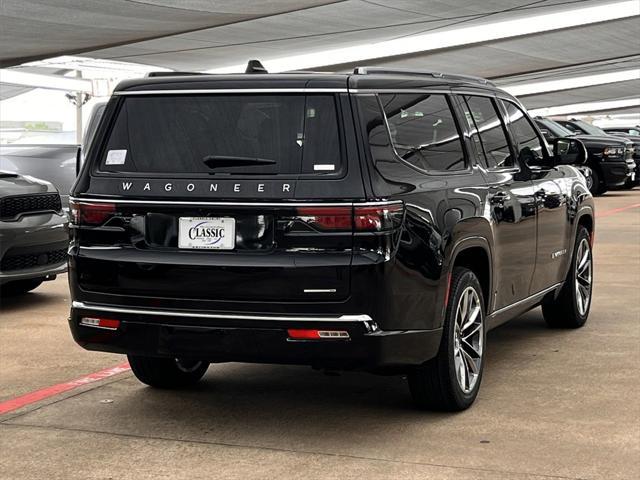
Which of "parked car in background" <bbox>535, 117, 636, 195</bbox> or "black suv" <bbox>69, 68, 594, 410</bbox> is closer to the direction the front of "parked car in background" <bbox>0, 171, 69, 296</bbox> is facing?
the black suv

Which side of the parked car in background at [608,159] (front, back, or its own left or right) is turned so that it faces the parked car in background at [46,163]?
right

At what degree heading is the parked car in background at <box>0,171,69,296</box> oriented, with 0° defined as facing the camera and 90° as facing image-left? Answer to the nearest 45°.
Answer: approximately 315°

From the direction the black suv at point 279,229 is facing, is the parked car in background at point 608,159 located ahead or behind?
ahead

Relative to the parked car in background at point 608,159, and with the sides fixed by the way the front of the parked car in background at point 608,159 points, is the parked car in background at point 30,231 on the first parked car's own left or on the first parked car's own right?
on the first parked car's own right

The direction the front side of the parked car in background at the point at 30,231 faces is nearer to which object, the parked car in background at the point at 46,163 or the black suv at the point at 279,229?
the black suv

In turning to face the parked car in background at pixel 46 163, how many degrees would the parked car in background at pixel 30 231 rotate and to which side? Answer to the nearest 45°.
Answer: approximately 135° to its left

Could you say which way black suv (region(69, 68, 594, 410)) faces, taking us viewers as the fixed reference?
facing away from the viewer and to the right of the viewer

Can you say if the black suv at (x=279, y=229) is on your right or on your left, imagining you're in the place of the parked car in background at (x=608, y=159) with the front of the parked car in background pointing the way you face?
on your right

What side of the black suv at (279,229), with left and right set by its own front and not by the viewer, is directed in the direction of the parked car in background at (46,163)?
left

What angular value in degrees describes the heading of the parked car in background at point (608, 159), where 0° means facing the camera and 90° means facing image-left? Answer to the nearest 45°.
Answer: approximately 315°

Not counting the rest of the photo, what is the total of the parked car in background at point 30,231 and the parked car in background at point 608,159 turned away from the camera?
0
